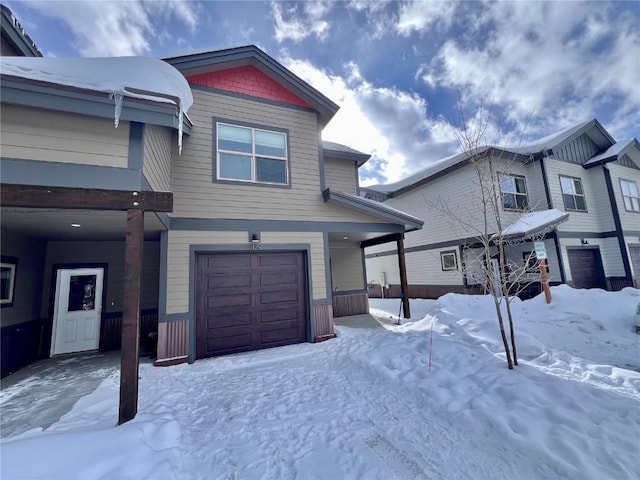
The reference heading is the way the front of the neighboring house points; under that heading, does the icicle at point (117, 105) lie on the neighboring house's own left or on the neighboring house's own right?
on the neighboring house's own right

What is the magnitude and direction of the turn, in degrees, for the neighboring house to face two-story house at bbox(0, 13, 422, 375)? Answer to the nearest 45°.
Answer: approximately 90° to its right
